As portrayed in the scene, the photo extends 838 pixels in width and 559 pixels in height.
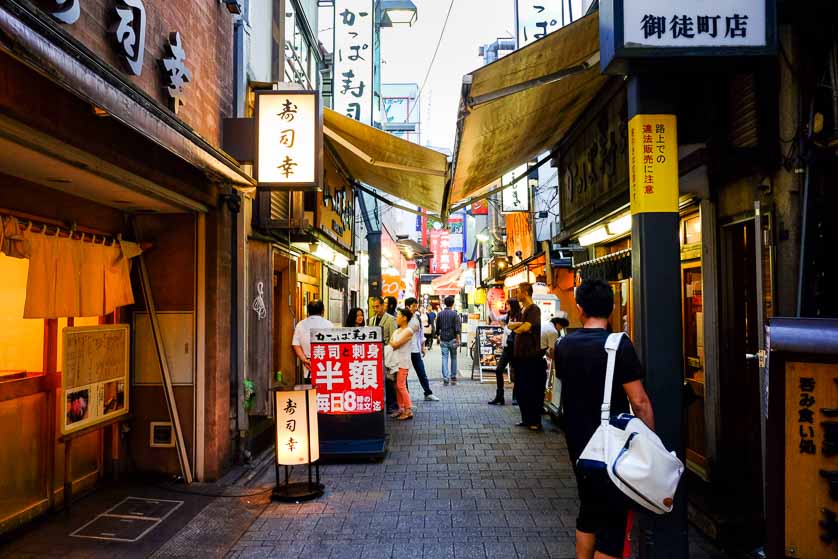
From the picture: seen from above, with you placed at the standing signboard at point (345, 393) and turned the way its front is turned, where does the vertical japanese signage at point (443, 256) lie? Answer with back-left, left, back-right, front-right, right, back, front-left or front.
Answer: back

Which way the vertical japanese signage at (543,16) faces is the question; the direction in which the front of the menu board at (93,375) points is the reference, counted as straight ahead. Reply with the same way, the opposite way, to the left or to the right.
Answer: to the right

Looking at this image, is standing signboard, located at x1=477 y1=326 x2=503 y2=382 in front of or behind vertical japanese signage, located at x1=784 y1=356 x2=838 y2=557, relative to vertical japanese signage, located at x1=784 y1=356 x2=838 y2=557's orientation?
behind

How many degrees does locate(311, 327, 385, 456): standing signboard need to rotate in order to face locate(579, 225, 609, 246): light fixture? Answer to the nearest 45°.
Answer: approximately 90° to its left

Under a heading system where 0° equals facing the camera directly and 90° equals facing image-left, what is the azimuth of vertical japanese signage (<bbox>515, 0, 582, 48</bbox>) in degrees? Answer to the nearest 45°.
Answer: approximately 0°
